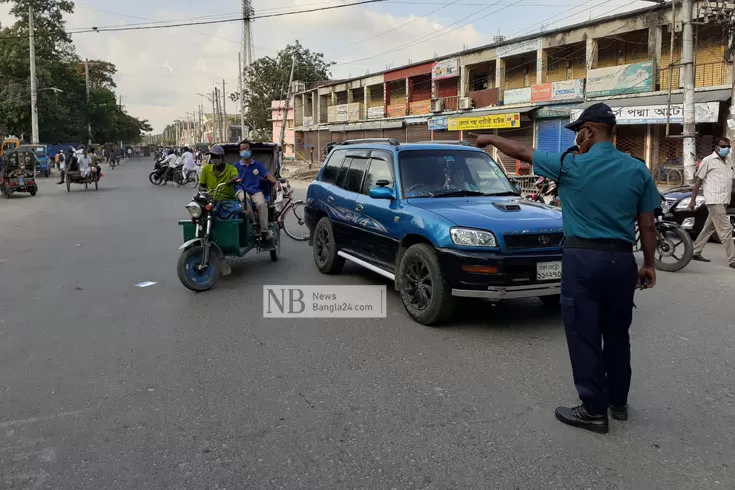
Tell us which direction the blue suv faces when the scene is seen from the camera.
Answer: facing the viewer and to the right of the viewer

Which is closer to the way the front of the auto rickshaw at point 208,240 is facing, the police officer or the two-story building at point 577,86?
the police officer

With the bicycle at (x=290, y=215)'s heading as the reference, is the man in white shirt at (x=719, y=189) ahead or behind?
ahead

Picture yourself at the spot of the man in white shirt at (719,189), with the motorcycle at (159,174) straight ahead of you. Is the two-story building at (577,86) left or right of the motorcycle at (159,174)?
right

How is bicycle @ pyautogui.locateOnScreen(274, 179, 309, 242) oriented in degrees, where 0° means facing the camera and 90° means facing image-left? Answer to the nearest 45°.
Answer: approximately 315°

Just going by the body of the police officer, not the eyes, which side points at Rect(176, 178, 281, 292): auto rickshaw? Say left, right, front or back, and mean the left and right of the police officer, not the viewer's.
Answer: front

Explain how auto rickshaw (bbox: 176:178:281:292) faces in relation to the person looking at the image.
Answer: facing the viewer and to the left of the viewer

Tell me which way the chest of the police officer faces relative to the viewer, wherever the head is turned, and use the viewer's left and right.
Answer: facing away from the viewer and to the left of the viewer

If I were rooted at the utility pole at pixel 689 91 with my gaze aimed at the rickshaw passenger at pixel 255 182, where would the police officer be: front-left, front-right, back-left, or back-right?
front-left

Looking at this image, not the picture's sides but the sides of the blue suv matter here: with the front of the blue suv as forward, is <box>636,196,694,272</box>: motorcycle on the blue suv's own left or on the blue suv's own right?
on the blue suv's own left

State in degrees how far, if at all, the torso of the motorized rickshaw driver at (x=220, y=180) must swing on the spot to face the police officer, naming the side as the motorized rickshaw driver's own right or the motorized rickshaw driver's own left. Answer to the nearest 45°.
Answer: approximately 45° to the motorized rickshaw driver's own left

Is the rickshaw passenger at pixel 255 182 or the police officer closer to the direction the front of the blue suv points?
the police officer

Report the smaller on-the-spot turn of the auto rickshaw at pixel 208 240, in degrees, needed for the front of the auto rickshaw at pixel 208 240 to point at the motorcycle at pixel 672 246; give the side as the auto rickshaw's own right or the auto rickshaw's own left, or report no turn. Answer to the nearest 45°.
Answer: approximately 135° to the auto rickshaw's own left

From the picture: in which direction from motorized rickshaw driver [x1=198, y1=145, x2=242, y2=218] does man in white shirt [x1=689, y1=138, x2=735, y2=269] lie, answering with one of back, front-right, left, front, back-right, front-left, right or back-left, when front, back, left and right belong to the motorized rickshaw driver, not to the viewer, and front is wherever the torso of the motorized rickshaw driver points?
back-left

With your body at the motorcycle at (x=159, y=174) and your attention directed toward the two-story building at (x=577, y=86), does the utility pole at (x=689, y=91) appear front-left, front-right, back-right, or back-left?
front-right
